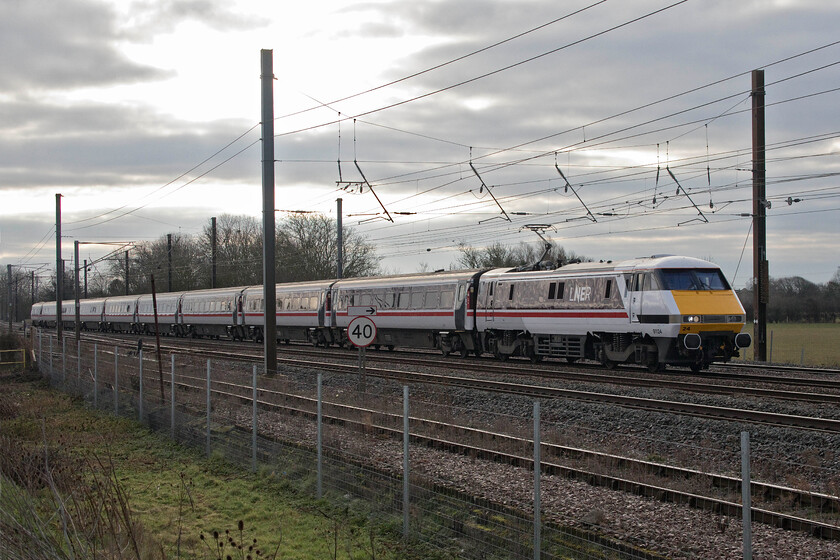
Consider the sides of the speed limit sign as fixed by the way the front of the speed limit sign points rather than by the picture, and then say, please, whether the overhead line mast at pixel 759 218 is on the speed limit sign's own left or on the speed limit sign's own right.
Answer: on the speed limit sign's own left

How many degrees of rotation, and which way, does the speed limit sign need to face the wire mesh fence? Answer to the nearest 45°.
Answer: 0° — it already faces it

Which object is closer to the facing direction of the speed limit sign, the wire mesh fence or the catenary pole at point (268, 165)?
the wire mesh fence

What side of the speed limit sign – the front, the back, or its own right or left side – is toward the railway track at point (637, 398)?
left

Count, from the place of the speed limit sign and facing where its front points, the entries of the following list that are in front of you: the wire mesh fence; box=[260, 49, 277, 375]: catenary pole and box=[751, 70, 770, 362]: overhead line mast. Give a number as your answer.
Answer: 1

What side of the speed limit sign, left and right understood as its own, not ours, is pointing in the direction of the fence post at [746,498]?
front

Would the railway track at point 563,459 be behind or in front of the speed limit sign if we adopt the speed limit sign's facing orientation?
in front

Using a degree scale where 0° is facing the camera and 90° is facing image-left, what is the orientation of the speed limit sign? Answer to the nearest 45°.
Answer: approximately 0°

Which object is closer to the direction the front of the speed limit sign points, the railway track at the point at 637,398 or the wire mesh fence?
the wire mesh fence

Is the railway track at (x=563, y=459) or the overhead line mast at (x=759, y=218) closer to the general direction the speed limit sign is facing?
the railway track

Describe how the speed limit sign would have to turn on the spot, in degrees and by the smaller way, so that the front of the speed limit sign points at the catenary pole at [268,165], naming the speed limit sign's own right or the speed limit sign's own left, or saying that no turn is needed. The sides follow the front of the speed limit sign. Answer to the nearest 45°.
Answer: approximately 135° to the speed limit sign's own right

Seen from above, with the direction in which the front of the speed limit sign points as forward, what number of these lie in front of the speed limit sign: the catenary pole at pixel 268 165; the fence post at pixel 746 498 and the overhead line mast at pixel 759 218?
1
